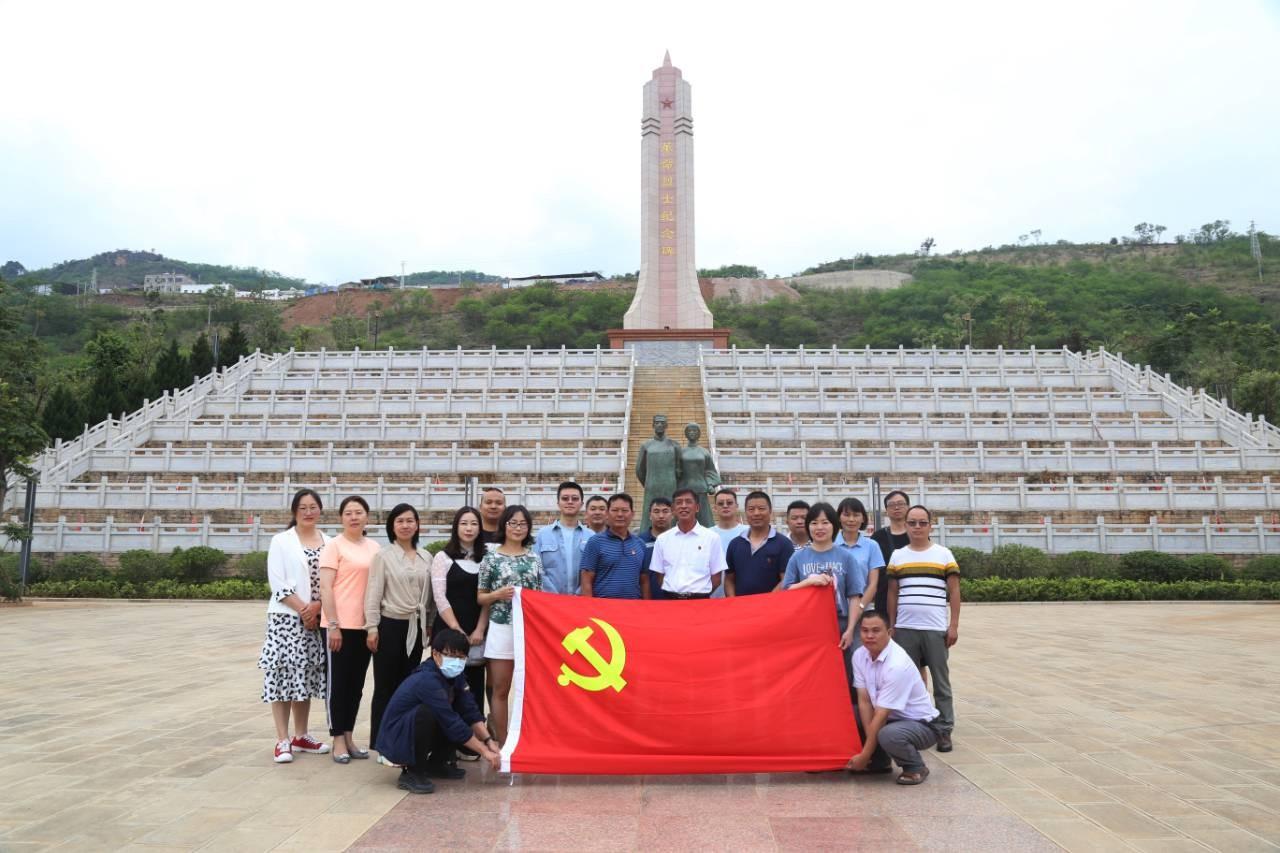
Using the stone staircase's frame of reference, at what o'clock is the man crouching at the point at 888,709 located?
The man crouching is roughly at 12 o'clock from the stone staircase.

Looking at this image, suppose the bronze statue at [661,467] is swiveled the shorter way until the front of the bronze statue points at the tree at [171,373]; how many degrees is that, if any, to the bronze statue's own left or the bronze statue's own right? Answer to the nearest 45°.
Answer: approximately 135° to the bronze statue's own right

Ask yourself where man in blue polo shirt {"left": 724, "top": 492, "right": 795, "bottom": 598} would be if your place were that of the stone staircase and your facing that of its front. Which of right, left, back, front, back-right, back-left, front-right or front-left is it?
front

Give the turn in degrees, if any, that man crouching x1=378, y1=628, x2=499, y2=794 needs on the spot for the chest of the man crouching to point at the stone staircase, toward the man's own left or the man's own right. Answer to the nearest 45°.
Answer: approximately 135° to the man's own left

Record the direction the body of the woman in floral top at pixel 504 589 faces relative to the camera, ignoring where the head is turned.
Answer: toward the camera

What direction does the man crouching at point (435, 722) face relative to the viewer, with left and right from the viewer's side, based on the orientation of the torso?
facing the viewer and to the right of the viewer

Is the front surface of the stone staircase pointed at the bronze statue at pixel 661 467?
yes

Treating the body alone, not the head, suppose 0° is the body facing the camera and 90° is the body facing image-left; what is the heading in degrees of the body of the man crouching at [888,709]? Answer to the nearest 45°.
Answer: approximately 45°

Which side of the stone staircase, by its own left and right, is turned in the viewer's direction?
front

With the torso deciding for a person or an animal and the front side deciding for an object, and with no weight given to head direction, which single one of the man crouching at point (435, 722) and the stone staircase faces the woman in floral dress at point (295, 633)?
the stone staircase

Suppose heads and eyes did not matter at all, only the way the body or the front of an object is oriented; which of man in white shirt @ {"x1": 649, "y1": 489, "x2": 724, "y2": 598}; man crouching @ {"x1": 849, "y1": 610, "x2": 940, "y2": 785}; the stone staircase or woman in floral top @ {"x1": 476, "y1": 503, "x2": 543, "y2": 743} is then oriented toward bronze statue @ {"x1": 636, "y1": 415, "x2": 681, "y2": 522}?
the stone staircase

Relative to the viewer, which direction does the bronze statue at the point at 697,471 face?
toward the camera

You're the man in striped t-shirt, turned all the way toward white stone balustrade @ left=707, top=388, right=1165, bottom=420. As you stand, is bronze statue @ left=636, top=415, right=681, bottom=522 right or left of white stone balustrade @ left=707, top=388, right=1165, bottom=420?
left

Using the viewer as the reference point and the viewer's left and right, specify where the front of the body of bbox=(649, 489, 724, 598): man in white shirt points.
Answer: facing the viewer
